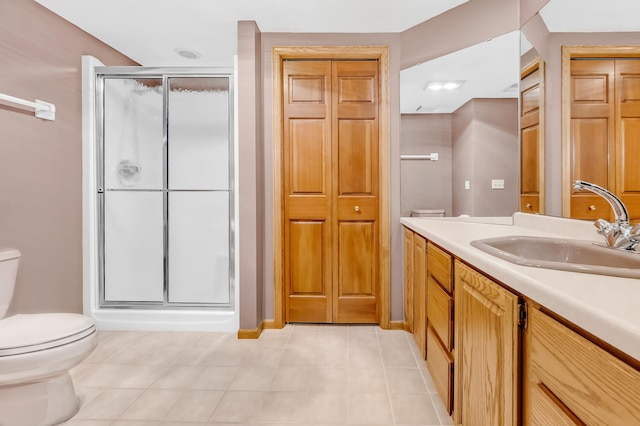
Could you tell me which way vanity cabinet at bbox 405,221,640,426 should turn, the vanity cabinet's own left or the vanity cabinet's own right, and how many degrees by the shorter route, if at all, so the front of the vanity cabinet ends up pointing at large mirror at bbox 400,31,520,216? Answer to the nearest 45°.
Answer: approximately 135° to the vanity cabinet's own right

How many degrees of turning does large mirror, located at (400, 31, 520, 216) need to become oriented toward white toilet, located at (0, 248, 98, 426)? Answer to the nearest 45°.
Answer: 0° — it already faces it

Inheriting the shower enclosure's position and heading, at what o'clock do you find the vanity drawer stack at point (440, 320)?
The vanity drawer stack is roughly at 11 o'clock from the shower enclosure.

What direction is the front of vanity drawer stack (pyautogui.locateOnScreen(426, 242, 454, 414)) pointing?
to the viewer's left

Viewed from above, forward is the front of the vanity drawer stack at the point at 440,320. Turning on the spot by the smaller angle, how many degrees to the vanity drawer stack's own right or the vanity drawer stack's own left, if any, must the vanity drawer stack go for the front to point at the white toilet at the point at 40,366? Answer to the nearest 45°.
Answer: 0° — it already faces it

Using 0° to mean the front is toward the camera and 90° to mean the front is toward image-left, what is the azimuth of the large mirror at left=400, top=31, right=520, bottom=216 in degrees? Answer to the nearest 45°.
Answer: approximately 45°

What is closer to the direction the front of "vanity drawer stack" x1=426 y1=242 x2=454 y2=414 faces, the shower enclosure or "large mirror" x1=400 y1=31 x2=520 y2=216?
the shower enclosure

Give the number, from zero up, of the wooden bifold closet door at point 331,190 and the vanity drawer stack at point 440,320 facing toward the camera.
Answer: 1

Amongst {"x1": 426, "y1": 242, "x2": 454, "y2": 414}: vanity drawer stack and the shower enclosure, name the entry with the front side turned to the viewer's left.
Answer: the vanity drawer stack

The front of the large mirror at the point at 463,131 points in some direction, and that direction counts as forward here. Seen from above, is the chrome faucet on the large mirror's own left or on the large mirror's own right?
on the large mirror's own left

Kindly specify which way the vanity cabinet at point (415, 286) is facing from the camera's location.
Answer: facing to the left of the viewer
